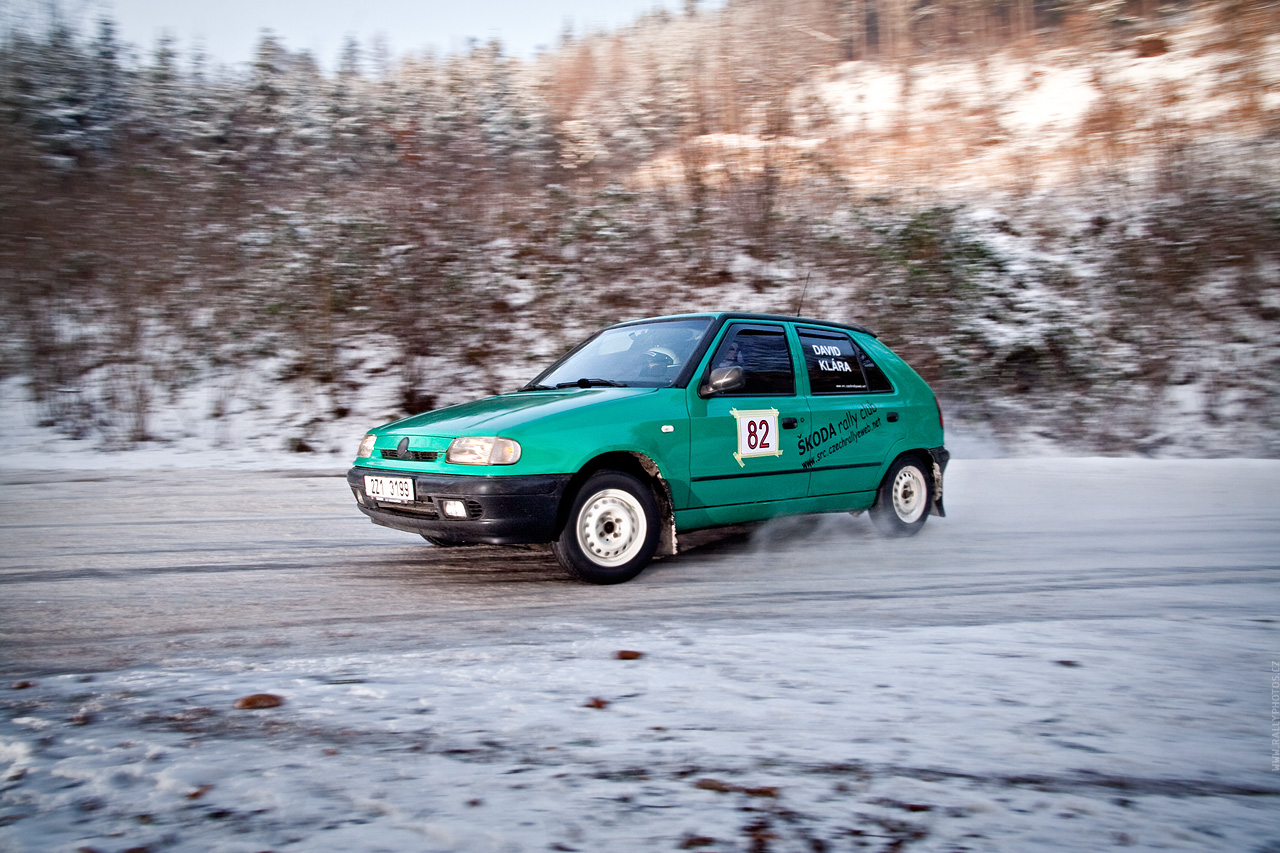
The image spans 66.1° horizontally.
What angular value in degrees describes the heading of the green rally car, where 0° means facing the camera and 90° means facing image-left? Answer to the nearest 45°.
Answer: approximately 45°
